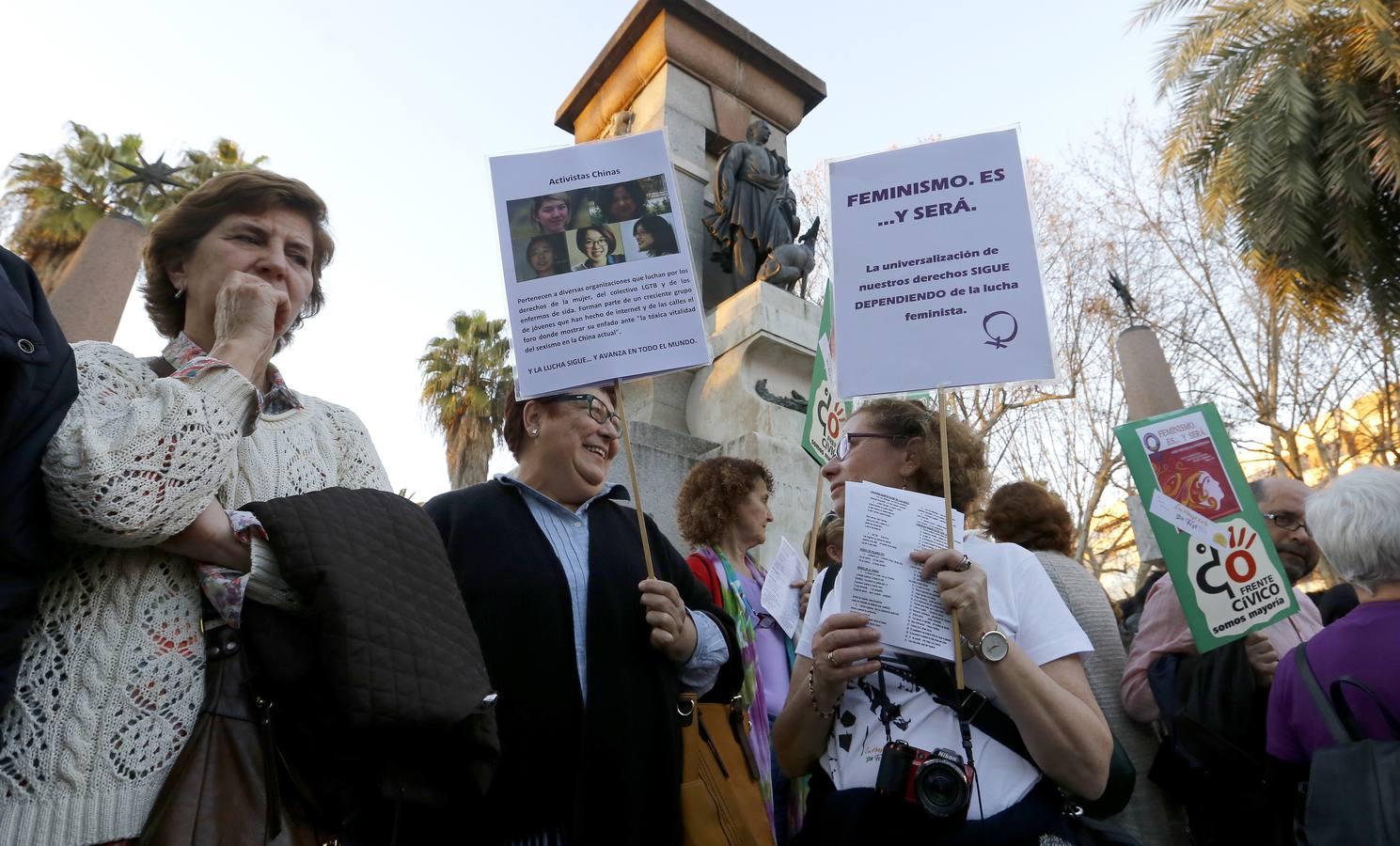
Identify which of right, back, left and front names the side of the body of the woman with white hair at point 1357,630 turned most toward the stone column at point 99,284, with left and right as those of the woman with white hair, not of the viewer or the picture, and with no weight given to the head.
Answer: left

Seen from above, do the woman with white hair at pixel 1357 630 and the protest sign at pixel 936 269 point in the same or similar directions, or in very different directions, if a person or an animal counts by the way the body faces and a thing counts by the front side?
very different directions

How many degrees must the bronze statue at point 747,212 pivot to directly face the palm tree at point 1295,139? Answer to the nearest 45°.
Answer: approximately 90° to its left

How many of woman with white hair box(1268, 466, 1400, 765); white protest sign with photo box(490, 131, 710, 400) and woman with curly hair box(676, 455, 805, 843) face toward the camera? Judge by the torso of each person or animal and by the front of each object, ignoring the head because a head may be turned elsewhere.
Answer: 1

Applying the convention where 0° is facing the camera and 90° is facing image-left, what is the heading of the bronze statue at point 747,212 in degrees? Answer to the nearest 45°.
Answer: approximately 315°

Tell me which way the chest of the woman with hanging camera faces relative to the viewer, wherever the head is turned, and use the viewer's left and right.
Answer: facing the viewer and to the left of the viewer

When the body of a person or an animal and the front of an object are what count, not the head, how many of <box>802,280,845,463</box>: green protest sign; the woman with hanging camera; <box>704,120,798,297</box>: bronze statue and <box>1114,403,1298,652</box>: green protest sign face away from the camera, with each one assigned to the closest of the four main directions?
0

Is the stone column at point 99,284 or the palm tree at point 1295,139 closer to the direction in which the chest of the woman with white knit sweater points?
the palm tree

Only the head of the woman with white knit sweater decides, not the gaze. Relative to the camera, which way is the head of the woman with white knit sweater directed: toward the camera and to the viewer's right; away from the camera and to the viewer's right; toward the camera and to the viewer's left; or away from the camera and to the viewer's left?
toward the camera and to the viewer's right

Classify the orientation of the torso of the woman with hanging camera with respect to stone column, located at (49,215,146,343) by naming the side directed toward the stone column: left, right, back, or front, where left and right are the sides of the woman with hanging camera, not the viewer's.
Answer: right

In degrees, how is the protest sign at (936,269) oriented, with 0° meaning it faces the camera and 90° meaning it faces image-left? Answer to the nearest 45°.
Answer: approximately 0°

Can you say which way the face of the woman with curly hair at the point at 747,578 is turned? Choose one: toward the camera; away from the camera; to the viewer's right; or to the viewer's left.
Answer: to the viewer's right

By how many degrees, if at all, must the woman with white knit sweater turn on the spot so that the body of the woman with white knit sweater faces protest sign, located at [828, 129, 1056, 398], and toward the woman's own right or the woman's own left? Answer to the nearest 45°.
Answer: approximately 45° to the woman's own left

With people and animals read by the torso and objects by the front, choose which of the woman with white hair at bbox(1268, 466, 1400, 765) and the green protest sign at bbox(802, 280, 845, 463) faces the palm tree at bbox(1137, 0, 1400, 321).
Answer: the woman with white hair

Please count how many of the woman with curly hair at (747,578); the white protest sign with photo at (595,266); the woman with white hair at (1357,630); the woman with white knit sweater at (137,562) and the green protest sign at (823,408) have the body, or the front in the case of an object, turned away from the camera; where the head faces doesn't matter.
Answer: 1

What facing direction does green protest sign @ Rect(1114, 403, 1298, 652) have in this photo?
toward the camera

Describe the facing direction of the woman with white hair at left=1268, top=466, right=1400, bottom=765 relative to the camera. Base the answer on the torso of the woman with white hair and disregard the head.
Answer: away from the camera

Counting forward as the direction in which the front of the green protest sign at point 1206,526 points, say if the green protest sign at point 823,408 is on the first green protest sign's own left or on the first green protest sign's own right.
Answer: on the first green protest sign's own right

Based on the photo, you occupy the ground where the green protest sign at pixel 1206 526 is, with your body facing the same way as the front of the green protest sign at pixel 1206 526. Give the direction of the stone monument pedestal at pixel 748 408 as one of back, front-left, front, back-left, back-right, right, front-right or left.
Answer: back-right
